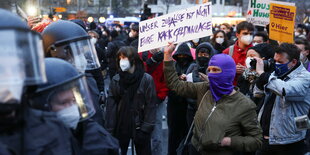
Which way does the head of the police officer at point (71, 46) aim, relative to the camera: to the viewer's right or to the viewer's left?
to the viewer's right

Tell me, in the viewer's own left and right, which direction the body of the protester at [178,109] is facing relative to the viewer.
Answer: facing the viewer

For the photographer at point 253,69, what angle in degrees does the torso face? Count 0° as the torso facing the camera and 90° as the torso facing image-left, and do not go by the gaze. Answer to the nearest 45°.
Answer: approximately 45°

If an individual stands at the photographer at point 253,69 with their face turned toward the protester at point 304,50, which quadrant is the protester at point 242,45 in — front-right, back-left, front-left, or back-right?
front-left

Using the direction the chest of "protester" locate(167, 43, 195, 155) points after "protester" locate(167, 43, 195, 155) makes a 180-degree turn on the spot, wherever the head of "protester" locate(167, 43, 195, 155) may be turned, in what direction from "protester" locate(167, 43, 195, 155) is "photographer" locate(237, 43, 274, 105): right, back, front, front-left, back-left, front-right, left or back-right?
back-right

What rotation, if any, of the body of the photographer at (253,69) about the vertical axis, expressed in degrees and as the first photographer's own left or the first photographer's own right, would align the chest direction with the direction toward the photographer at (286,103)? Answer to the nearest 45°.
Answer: approximately 90° to the first photographer's own left

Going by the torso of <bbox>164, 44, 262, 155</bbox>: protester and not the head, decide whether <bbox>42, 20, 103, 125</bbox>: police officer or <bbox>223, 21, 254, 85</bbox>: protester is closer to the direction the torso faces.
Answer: the police officer

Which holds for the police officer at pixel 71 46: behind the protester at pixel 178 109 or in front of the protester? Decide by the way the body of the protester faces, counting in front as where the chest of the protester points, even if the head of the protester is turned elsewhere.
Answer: in front

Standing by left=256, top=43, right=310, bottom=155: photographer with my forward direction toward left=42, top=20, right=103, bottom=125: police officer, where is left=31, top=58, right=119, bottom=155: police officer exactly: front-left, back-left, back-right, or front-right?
front-left
